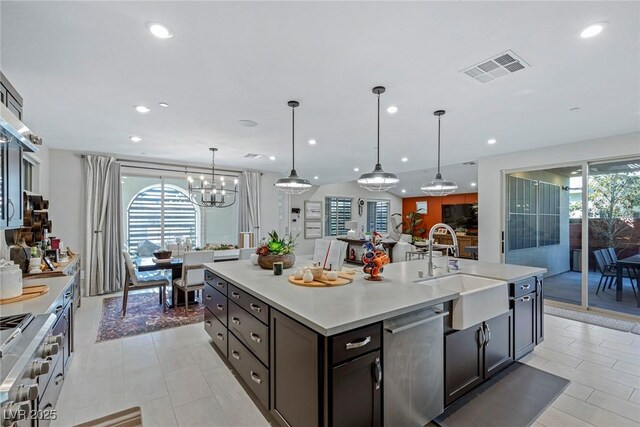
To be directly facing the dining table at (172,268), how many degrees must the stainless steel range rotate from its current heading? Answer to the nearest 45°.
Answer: approximately 45° to its left

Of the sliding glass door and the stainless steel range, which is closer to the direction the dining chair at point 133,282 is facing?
the sliding glass door

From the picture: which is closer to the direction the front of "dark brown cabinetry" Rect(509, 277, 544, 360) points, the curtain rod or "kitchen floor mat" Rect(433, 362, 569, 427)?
the kitchen floor mat

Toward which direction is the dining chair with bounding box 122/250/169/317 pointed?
to the viewer's right

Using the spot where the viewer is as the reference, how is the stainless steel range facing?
facing to the right of the viewer

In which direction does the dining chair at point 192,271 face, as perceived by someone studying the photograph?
facing away from the viewer and to the left of the viewer

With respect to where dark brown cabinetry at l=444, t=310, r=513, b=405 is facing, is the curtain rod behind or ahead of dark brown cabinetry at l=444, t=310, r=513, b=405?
behind

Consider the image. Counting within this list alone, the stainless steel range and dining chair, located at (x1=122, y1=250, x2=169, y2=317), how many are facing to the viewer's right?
2

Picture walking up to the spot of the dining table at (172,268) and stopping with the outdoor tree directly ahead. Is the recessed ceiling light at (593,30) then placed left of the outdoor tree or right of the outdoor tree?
right

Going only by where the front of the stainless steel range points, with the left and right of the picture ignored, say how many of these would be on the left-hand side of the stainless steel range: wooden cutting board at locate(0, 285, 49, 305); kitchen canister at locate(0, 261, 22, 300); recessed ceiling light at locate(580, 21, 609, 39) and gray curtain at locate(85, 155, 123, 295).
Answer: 3

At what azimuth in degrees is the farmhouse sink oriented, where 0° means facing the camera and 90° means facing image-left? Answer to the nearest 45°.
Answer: approximately 315°
